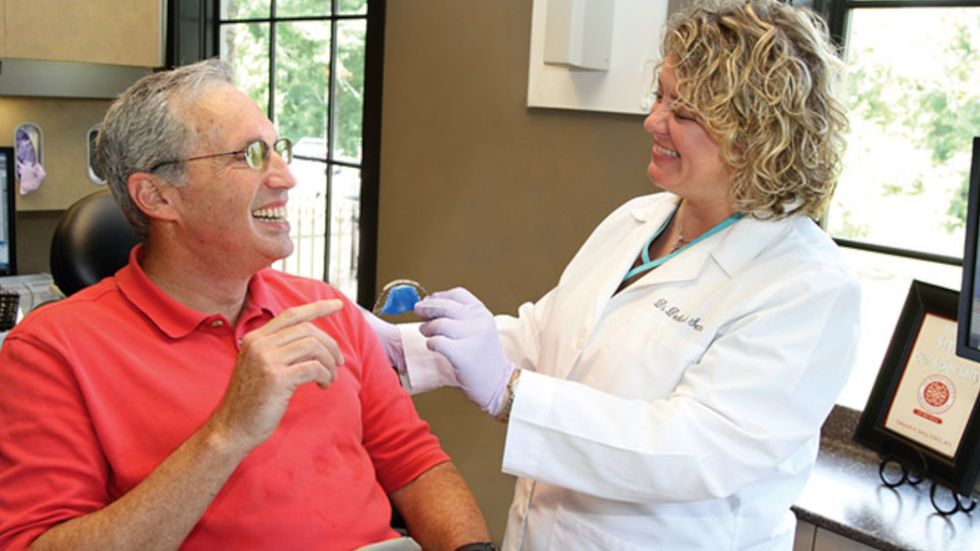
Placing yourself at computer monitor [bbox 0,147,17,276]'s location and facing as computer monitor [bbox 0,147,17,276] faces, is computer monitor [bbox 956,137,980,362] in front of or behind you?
in front

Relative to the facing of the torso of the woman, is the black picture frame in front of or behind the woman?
behind

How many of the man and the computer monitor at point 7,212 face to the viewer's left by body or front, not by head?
0

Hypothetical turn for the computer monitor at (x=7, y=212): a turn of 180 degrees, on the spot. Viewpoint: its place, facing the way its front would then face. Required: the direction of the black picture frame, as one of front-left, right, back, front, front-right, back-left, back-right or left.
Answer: back-right

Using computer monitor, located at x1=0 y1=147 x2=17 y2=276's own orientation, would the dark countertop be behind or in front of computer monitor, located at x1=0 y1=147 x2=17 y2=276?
in front

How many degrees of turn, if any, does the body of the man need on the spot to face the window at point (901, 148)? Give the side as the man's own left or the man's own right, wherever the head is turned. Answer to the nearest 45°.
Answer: approximately 45° to the man's own left

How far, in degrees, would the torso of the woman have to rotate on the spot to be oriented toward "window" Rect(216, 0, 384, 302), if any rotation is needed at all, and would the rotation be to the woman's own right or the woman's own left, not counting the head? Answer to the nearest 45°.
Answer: approximately 90° to the woman's own right

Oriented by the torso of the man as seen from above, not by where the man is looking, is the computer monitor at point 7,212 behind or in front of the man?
behind

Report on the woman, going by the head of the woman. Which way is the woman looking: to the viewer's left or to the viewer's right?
to the viewer's left

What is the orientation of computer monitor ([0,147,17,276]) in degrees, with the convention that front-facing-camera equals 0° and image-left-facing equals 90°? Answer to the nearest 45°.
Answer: approximately 0°

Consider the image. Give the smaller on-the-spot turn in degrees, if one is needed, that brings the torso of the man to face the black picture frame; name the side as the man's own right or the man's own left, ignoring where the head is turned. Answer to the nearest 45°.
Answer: approximately 45° to the man's own left

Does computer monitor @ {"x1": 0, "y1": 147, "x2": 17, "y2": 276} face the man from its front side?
yes

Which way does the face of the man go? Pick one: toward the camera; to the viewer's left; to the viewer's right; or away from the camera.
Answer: to the viewer's right
